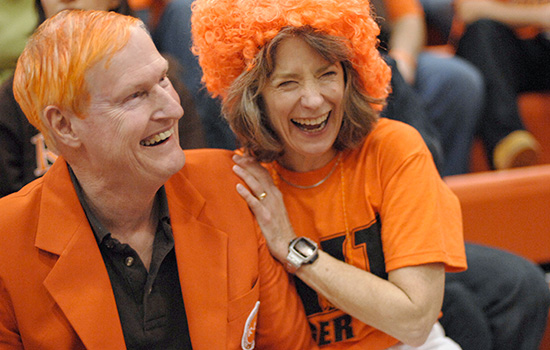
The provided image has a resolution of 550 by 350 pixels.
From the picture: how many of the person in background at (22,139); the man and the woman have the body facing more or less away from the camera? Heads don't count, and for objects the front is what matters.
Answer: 0

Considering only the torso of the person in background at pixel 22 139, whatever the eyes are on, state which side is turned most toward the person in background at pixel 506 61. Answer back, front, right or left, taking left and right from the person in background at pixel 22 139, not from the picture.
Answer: left

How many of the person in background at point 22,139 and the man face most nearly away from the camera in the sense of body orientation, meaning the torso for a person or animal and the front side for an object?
0

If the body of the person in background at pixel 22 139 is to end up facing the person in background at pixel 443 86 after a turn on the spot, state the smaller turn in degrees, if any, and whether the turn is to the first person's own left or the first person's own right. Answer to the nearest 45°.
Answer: approximately 90° to the first person's own left

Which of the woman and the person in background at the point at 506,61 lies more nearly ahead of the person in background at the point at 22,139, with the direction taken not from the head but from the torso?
the woman

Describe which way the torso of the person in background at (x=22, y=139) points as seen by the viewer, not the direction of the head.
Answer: toward the camera

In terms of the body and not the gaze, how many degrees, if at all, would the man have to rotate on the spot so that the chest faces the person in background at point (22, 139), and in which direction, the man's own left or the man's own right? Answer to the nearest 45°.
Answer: approximately 180°

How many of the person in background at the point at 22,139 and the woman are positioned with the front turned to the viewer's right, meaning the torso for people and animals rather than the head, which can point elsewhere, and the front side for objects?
0

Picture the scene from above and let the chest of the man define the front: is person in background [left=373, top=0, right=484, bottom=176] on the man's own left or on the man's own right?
on the man's own left

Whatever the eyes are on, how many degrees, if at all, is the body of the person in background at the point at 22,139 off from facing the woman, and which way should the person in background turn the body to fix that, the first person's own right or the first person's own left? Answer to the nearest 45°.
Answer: approximately 45° to the first person's own left

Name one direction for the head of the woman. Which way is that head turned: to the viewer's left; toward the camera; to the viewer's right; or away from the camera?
toward the camera

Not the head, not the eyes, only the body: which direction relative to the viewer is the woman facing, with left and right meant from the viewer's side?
facing the viewer and to the left of the viewer

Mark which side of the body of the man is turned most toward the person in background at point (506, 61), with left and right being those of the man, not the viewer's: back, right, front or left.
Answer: left
